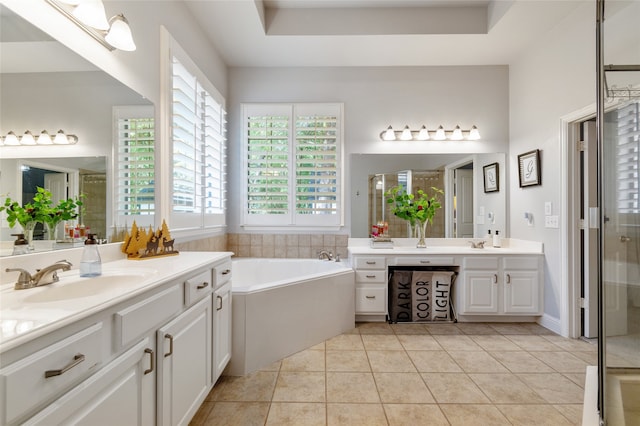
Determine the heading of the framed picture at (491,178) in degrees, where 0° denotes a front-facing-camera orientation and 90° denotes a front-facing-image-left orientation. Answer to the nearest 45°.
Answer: approximately 45°

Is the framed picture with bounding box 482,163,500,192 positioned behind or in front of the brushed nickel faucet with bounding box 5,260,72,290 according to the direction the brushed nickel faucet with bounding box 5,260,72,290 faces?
in front

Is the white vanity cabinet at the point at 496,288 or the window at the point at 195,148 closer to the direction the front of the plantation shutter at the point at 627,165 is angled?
the window

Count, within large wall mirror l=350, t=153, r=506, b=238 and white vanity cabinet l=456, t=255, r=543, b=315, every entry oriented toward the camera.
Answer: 2

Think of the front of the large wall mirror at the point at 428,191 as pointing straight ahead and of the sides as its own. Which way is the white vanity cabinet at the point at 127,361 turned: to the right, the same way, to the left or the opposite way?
to the left

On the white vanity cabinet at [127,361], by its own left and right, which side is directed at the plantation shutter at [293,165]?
left

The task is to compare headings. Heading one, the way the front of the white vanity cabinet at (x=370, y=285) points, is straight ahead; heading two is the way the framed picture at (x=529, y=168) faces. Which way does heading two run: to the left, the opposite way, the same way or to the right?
to the right

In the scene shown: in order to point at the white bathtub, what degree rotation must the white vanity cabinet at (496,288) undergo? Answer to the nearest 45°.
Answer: approximately 45° to its right

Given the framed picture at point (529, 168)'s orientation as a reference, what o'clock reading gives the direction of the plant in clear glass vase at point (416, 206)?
The plant in clear glass vase is roughly at 1 o'clock from the framed picture.

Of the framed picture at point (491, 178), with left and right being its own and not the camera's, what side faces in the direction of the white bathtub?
front

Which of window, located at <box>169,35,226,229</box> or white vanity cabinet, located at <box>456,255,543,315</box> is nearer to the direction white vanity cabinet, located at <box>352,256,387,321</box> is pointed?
the window

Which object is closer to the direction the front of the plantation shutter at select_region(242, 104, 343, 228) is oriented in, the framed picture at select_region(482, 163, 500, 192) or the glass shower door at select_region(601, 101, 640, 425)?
the glass shower door
